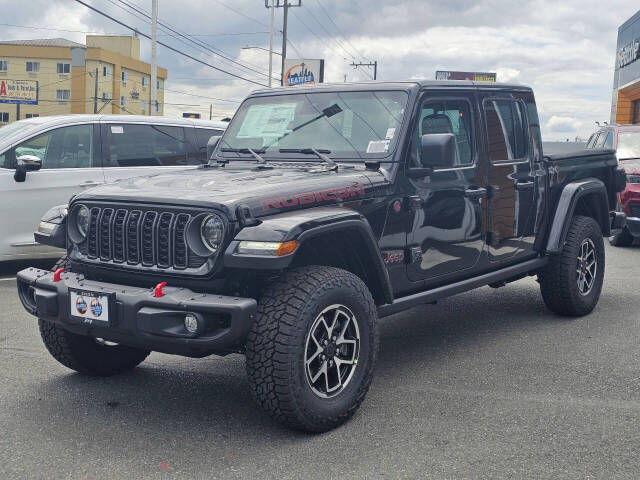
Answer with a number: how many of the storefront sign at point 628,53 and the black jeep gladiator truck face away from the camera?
0

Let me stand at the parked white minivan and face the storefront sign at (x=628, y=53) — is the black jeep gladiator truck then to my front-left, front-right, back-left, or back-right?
back-right

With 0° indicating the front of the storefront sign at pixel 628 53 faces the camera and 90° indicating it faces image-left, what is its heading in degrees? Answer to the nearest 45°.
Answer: approximately 45°

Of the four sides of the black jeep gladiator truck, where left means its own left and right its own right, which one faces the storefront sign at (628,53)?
back

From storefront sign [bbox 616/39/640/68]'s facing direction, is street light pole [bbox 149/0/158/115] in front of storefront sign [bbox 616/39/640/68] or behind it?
in front

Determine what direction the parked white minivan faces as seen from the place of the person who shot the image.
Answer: facing to the left of the viewer

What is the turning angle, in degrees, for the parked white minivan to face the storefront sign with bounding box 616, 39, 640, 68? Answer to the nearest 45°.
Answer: approximately 135° to its right

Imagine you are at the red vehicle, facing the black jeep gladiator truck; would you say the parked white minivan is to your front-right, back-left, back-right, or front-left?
front-right

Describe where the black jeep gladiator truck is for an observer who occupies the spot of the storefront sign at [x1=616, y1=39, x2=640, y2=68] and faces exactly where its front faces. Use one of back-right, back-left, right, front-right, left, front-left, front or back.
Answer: front-left

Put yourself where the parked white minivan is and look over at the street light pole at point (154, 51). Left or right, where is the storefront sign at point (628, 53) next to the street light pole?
right

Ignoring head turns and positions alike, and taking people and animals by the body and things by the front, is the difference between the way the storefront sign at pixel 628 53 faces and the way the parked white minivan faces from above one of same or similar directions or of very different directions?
same or similar directions

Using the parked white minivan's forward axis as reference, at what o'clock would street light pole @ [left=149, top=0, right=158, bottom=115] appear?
The street light pole is roughly at 3 o'clock from the parked white minivan.

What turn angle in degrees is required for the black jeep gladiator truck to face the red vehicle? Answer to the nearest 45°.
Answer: approximately 180°

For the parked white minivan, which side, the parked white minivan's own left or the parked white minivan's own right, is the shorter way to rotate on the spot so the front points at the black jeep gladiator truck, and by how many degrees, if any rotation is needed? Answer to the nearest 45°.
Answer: approximately 90° to the parked white minivan's own left

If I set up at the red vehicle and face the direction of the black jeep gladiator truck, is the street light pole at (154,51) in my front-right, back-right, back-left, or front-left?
back-right

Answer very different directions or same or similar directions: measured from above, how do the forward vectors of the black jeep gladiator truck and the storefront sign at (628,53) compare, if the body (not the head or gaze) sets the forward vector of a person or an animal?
same or similar directions
